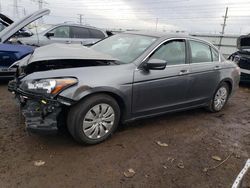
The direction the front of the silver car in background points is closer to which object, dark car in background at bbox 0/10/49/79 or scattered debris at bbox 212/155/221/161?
the dark car in background

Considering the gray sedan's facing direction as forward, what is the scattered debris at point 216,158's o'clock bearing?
The scattered debris is roughly at 8 o'clock from the gray sedan.

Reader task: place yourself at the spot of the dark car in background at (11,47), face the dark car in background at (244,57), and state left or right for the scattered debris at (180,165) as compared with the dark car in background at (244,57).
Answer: right

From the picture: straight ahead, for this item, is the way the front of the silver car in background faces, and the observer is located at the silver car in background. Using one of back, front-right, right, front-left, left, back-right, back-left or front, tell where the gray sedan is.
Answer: left

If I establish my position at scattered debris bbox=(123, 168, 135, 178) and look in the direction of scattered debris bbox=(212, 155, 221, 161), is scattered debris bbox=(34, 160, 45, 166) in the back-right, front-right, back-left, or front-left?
back-left

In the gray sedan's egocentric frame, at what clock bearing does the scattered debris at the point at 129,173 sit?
The scattered debris is roughly at 10 o'clock from the gray sedan.

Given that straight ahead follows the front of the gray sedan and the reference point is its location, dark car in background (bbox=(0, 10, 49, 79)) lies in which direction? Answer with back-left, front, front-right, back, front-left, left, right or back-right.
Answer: right

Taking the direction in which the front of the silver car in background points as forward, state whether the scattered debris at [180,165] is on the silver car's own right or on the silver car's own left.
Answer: on the silver car's own left

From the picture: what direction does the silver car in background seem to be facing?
to the viewer's left

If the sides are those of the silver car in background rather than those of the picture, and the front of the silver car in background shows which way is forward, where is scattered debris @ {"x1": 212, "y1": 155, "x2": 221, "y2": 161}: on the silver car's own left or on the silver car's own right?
on the silver car's own left

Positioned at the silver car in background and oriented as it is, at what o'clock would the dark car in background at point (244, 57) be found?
The dark car in background is roughly at 7 o'clock from the silver car in background.

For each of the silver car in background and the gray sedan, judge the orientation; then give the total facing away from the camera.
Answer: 0

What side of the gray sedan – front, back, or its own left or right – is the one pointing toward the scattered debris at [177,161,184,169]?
left

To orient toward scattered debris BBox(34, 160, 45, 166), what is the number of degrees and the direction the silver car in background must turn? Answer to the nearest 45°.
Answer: approximately 90° to its left

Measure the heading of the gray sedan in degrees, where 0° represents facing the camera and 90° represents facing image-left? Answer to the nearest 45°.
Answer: approximately 45°
